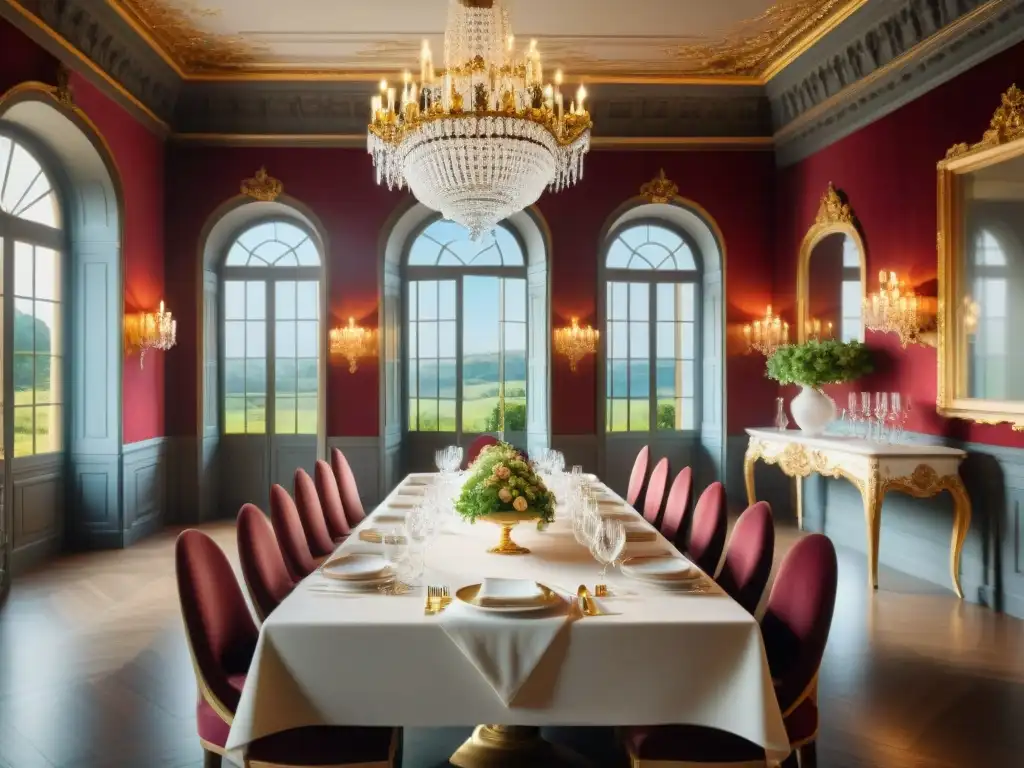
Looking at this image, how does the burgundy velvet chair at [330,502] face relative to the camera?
to the viewer's right

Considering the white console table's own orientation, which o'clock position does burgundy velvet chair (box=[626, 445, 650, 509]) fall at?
The burgundy velvet chair is roughly at 1 o'clock from the white console table.

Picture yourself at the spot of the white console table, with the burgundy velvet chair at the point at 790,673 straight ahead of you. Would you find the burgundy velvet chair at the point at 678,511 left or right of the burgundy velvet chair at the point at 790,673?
right

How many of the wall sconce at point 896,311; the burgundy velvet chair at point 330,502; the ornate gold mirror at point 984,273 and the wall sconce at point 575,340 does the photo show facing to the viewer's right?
1

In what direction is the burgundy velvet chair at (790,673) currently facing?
to the viewer's left

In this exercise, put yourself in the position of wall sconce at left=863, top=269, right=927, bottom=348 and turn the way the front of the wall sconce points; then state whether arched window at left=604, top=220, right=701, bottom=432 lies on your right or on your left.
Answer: on your right

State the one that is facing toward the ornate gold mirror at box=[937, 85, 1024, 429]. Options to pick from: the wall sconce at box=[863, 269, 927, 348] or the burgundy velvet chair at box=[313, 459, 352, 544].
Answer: the burgundy velvet chair

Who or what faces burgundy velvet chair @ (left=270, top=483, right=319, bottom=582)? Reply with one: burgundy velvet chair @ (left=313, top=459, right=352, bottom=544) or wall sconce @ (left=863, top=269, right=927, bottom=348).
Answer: the wall sconce

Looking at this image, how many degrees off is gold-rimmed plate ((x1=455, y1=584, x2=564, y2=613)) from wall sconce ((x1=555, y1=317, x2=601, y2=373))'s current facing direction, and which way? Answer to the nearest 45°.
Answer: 0° — it already faces it

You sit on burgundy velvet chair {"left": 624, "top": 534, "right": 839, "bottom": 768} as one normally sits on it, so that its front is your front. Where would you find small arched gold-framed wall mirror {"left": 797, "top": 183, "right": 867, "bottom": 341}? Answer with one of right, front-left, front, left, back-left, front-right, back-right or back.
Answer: right

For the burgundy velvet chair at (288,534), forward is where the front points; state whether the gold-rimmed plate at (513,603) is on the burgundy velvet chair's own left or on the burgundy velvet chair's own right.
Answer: on the burgundy velvet chair's own right

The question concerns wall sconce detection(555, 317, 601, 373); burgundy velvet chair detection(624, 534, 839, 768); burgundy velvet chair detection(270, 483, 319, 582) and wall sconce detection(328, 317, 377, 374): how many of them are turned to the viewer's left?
1

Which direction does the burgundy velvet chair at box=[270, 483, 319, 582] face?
to the viewer's right

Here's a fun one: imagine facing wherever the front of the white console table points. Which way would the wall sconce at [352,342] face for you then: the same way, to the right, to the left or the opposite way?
to the left

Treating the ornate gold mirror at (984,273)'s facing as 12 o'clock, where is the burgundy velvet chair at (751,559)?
The burgundy velvet chair is roughly at 11 o'clock from the ornate gold mirror.
